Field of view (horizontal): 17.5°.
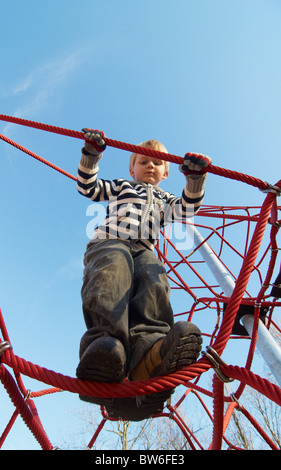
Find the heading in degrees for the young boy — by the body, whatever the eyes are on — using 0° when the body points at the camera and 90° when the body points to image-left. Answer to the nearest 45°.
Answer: approximately 0°
